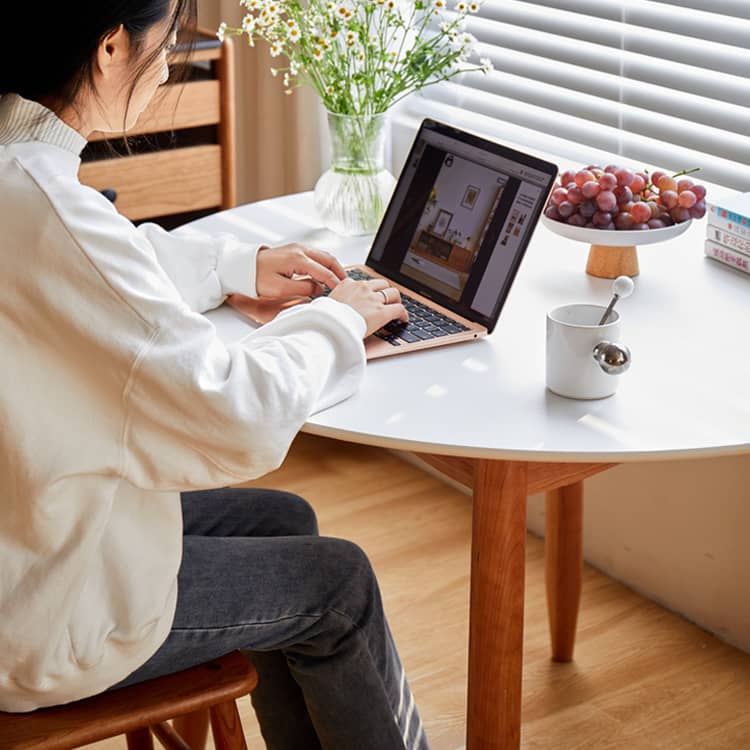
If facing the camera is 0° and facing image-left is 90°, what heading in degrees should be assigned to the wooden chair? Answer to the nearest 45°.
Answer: approximately 225°

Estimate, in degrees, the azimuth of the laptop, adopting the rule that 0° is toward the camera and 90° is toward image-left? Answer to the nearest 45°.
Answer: approximately 45°

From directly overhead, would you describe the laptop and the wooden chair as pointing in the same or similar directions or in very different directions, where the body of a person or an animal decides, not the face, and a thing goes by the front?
very different directions

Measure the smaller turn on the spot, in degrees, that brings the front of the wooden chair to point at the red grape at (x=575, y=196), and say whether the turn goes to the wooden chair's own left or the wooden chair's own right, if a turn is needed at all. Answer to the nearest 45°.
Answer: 0° — it already faces it

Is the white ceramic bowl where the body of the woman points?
yes

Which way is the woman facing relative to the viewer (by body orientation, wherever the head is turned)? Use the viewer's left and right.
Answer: facing away from the viewer and to the right of the viewer

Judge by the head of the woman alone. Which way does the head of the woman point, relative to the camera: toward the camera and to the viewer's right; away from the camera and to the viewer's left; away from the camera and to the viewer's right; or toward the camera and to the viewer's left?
away from the camera and to the viewer's right

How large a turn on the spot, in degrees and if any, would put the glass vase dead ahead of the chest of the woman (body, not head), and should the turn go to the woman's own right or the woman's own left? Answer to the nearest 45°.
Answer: approximately 45° to the woman's own left
